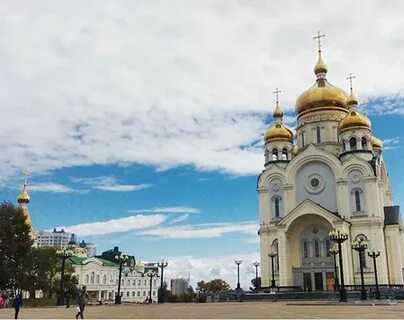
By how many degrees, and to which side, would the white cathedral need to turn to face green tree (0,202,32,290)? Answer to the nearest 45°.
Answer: approximately 45° to its right

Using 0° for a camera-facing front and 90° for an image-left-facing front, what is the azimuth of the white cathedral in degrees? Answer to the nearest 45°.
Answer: approximately 0°
